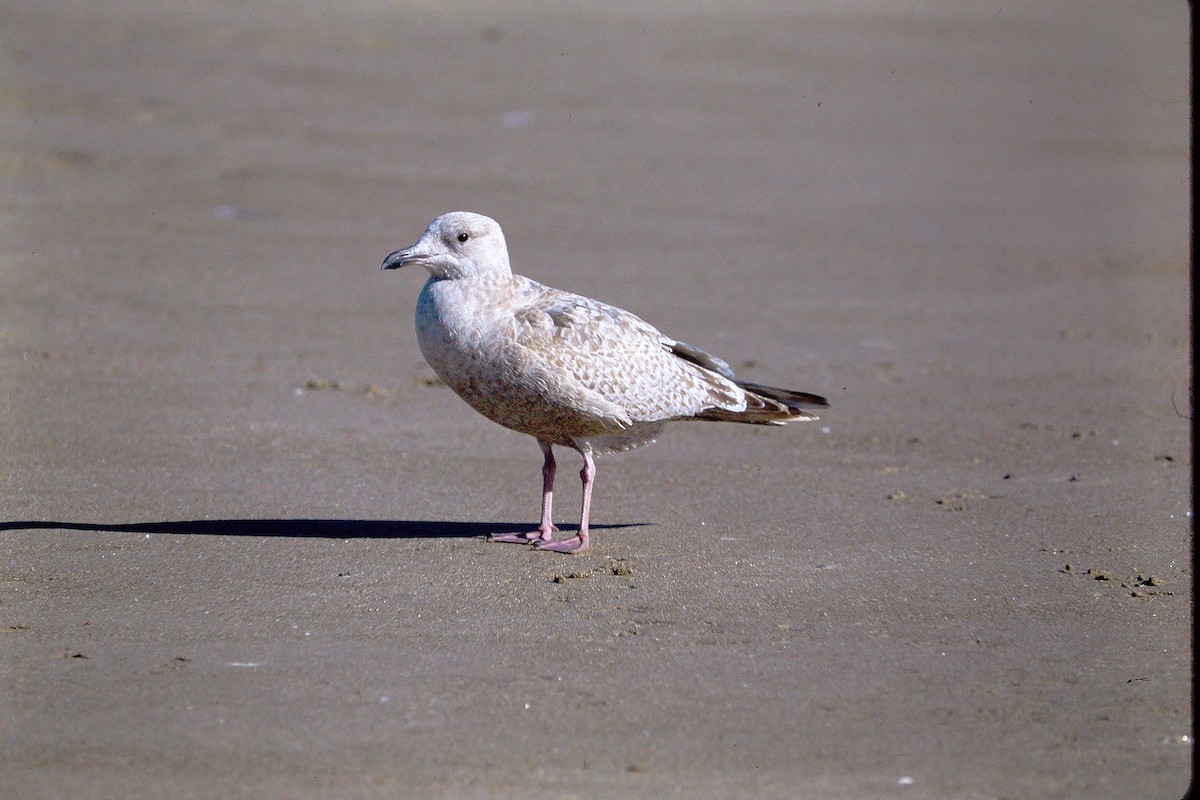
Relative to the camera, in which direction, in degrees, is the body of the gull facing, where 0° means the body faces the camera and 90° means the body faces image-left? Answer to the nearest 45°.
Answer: approximately 90°
